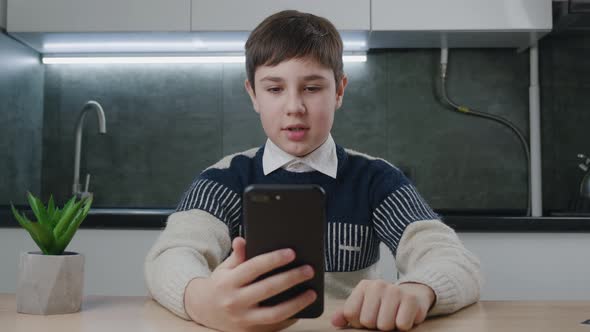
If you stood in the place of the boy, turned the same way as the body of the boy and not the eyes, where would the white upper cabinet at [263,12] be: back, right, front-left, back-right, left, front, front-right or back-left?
back

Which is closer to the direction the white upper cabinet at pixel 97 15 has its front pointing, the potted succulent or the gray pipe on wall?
the potted succulent

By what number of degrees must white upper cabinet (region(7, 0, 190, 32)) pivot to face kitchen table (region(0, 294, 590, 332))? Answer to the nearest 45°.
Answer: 0° — it already faces it

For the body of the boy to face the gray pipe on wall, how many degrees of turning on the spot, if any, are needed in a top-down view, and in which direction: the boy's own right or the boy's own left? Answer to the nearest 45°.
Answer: approximately 135° to the boy's own left

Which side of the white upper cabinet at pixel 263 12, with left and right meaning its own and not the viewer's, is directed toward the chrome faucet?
right
